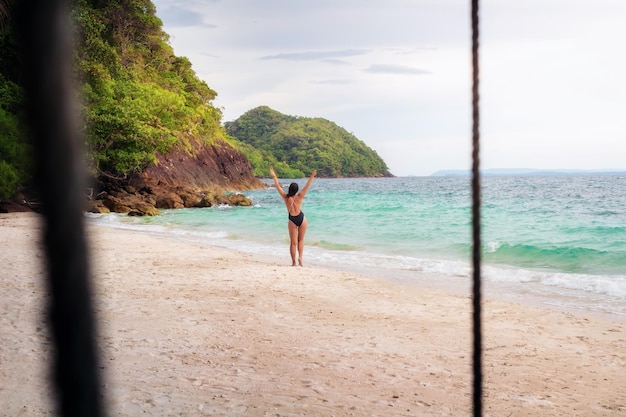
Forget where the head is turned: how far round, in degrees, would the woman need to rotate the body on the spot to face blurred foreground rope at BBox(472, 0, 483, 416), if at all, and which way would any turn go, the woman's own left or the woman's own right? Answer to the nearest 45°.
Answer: approximately 180°

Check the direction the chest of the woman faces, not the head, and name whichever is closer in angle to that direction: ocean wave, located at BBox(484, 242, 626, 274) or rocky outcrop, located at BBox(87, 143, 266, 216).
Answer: the rocky outcrop

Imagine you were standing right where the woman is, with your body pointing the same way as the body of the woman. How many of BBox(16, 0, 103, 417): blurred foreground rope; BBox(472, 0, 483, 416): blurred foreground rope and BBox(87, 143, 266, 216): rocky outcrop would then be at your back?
2

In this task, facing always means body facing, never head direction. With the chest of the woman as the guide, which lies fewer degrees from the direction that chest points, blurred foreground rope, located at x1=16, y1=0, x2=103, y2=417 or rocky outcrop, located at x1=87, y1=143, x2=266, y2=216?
the rocky outcrop

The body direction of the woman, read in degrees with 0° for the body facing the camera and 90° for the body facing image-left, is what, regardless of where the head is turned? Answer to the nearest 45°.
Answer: approximately 180°

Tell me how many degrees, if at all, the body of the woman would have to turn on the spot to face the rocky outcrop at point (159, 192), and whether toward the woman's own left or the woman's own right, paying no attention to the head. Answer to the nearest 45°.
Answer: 0° — they already face it

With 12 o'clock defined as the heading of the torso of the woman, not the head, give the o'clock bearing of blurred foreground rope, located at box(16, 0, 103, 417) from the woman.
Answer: The blurred foreground rope is roughly at 6 o'clock from the woman.

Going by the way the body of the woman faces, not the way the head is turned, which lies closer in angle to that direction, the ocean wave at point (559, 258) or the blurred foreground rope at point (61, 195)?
the ocean wave
